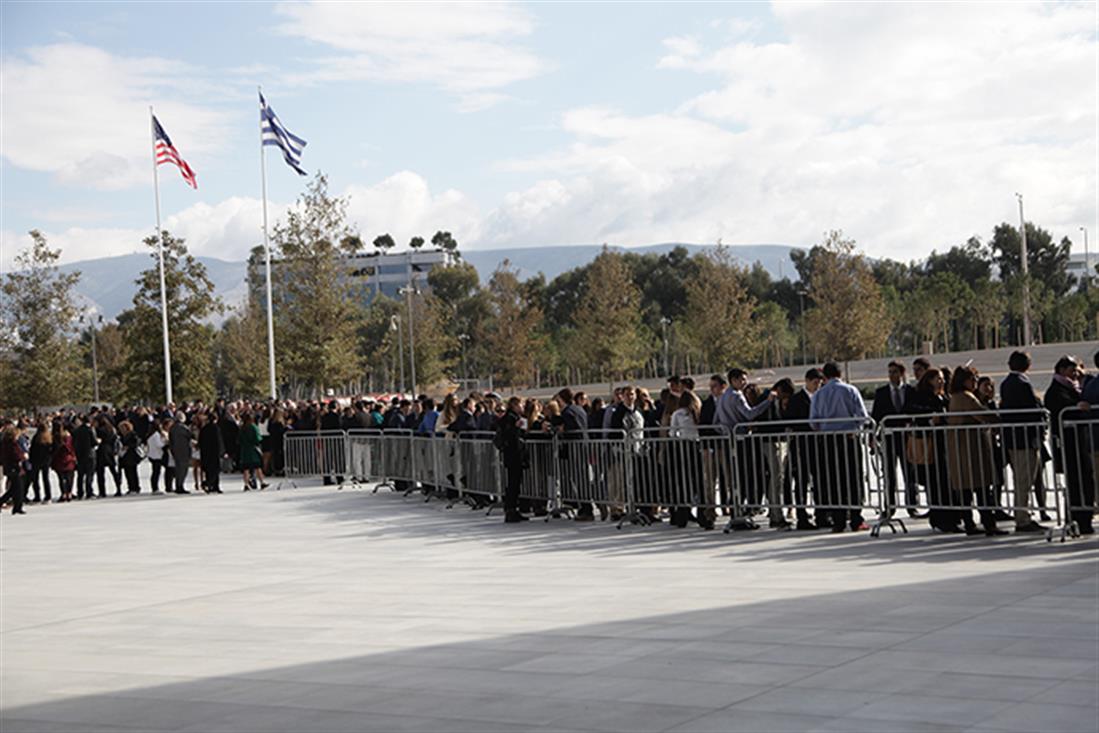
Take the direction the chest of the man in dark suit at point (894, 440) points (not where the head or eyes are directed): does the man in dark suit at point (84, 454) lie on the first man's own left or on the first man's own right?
on the first man's own right

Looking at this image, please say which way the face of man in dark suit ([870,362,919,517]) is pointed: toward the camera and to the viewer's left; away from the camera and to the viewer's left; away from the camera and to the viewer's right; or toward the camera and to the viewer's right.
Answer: toward the camera and to the viewer's left
